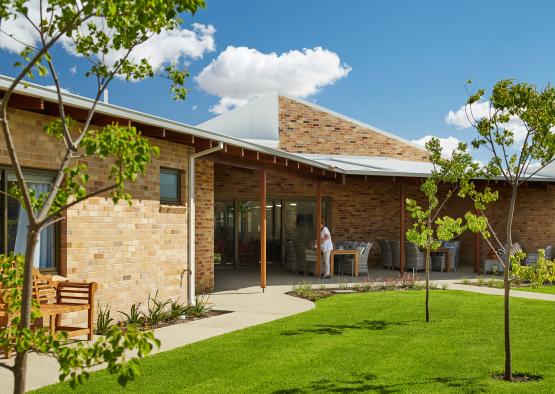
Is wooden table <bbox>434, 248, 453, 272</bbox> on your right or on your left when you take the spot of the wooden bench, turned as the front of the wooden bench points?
on your left

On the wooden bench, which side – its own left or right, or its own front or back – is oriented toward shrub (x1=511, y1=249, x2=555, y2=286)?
front

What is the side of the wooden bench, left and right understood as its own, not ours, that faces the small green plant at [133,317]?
left

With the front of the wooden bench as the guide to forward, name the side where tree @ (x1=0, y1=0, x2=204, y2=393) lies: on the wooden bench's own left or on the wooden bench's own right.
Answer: on the wooden bench's own right

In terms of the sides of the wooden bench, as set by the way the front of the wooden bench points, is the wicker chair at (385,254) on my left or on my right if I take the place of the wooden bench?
on my left

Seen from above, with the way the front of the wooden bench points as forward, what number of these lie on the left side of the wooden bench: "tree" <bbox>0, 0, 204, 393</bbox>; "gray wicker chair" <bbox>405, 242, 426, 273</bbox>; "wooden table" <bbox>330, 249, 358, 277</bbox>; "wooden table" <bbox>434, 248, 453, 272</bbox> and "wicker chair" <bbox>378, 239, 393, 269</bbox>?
4

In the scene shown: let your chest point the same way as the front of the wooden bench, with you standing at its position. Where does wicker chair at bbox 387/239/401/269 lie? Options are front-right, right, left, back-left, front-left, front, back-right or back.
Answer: left

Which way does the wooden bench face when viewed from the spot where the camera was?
facing the viewer and to the right of the viewer

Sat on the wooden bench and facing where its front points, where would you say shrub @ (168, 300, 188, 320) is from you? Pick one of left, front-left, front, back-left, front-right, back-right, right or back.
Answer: left

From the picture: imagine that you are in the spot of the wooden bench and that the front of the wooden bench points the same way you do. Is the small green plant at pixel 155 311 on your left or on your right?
on your left

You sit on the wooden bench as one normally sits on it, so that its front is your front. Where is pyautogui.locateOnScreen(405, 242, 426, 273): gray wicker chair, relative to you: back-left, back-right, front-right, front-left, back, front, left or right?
left
